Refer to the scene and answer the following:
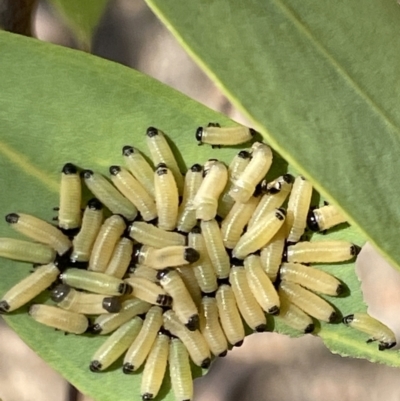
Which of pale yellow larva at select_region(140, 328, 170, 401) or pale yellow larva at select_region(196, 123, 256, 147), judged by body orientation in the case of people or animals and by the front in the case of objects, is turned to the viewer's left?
pale yellow larva at select_region(196, 123, 256, 147)

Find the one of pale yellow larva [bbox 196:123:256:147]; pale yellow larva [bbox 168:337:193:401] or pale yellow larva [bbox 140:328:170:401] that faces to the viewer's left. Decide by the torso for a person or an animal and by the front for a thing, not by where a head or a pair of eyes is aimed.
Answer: pale yellow larva [bbox 196:123:256:147]

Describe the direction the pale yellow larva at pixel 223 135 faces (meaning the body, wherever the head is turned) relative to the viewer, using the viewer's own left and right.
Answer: facing to the left of the viewer

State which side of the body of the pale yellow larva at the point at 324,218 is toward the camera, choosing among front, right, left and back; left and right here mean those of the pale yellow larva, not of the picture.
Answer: left
